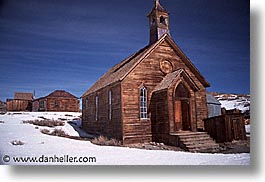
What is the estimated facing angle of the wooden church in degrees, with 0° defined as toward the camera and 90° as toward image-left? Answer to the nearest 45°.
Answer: approximately 315°
